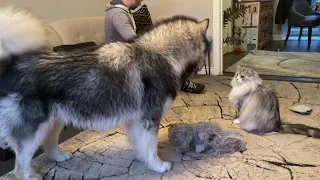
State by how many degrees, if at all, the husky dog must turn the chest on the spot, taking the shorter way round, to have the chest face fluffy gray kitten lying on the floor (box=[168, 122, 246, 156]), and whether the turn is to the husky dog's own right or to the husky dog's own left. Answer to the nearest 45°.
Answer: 0° — it already faces it

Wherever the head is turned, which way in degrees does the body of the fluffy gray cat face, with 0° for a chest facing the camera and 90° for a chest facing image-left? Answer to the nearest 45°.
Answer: approximately 90°

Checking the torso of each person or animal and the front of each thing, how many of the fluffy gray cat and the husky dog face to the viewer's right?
1

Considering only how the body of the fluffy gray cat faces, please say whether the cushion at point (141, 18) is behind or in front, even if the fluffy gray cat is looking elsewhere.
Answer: in front

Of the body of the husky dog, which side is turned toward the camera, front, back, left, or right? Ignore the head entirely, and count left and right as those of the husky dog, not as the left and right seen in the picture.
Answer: right

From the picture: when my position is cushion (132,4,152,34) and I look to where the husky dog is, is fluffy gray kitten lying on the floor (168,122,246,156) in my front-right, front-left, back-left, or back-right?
front-left

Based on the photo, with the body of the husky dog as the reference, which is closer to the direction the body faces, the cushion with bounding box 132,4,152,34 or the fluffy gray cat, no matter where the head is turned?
the fluffy gray cat

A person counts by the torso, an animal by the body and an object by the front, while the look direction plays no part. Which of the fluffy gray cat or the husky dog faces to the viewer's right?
the husky dog

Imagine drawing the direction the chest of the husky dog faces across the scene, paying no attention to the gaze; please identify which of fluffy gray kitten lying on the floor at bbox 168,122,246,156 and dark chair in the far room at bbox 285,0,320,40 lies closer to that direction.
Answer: the fluffy gray kitten lying on the floor

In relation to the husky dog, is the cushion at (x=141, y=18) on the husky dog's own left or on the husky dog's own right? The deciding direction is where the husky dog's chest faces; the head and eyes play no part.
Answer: on the husky dog's own left
